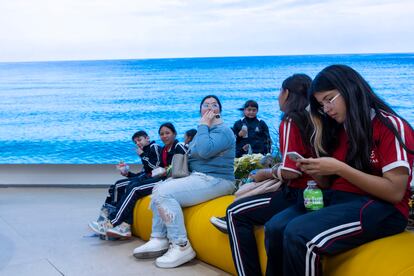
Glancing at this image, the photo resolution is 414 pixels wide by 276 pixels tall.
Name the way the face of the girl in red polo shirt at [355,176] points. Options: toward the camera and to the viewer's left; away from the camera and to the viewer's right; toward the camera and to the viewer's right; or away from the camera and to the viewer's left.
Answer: toward the camera and to the viewer's left

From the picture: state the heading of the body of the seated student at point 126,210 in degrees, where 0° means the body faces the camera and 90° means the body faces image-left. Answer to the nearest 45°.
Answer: approximately 45°

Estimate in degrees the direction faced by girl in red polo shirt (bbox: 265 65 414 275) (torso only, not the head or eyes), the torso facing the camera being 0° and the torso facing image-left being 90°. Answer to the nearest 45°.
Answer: approximately 45°

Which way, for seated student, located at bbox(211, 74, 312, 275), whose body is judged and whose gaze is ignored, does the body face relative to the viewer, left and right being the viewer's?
facing to the left of the viewer

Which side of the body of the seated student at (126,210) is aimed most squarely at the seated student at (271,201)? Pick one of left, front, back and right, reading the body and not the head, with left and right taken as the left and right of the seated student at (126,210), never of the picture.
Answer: left

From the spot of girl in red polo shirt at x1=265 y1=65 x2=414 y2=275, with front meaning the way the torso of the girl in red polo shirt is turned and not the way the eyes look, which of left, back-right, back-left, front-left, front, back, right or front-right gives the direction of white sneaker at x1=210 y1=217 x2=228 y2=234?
right

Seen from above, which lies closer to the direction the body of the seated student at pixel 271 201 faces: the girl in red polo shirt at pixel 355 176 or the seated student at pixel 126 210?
the seated student

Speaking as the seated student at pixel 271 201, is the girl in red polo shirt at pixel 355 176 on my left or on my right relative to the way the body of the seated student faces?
on my left

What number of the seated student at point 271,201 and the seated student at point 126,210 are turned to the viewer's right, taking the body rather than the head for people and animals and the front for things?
0

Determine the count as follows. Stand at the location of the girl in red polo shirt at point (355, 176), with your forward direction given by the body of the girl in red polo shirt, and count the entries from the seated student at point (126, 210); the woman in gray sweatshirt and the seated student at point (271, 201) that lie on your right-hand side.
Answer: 3

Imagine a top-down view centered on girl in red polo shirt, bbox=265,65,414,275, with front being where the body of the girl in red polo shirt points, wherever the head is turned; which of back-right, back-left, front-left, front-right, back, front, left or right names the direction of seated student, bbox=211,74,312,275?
right

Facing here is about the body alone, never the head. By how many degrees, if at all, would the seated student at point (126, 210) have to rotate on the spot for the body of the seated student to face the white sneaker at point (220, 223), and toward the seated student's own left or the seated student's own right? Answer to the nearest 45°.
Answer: approximately 90° to the seated student's own left

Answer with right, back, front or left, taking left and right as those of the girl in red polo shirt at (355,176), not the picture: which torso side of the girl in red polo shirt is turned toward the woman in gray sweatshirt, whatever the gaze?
right
